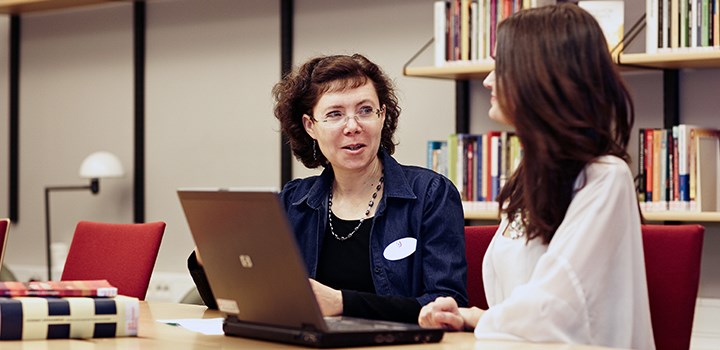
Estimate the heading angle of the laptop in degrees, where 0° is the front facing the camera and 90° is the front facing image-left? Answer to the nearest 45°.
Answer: approximately 225°

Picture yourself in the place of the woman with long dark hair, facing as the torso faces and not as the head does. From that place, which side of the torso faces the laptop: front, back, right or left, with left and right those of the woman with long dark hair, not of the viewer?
front

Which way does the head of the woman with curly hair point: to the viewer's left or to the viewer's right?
to the viewer's right

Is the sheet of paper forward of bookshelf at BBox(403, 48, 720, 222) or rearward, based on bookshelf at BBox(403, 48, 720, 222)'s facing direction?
forward

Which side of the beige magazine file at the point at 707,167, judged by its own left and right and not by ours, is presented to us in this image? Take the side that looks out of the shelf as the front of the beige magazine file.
front

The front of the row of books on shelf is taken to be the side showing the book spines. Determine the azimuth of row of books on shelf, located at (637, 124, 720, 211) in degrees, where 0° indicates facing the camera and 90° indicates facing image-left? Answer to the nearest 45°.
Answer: approximately 0°

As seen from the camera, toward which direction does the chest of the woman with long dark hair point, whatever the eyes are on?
to the viewer's left

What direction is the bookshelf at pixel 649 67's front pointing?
toward the camera

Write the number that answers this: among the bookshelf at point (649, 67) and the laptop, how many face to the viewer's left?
0

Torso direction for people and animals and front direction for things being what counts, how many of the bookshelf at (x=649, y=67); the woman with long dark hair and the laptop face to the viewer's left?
1

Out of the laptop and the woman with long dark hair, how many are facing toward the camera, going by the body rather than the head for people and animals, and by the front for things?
0
